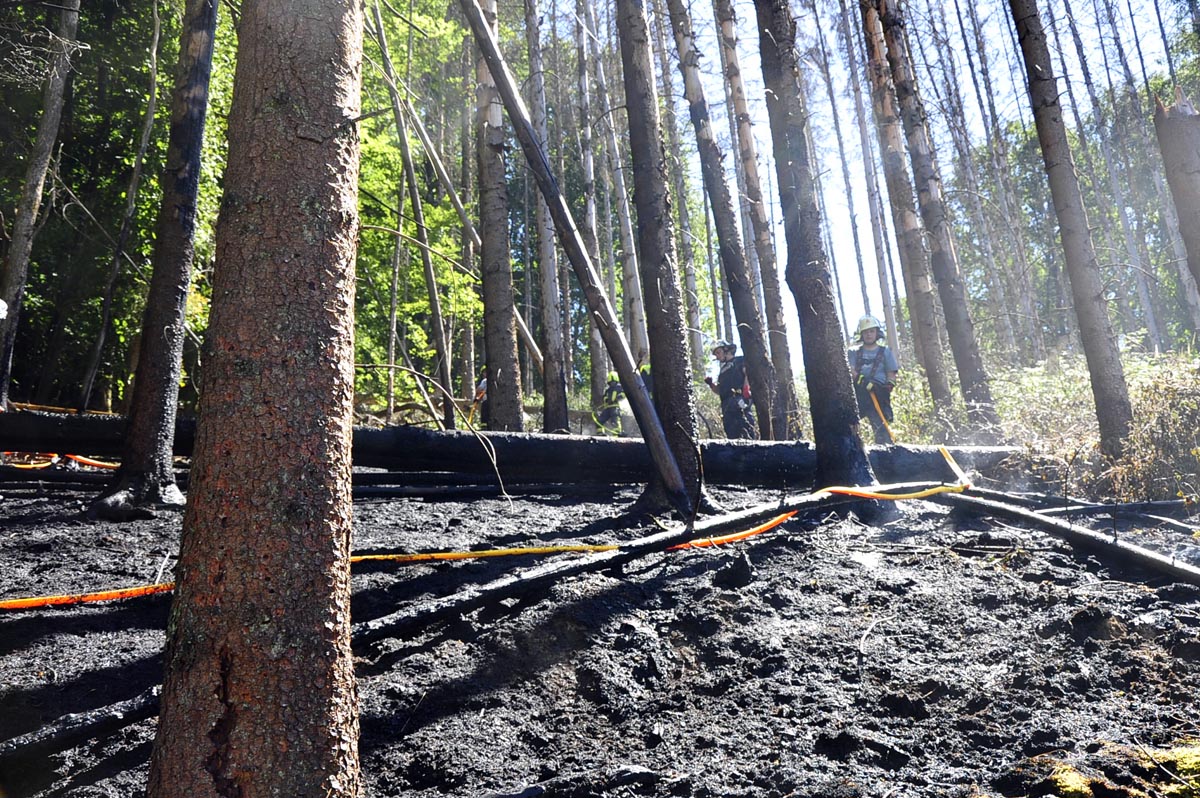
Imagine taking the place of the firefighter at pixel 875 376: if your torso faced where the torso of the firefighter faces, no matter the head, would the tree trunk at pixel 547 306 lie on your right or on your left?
on your right

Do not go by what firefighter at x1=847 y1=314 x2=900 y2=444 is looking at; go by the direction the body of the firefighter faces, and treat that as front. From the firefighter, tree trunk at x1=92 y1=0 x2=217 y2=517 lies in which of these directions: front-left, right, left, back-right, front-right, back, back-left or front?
front-right

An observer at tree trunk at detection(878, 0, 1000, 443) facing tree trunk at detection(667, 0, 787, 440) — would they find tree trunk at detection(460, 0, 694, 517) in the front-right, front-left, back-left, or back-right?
front-left

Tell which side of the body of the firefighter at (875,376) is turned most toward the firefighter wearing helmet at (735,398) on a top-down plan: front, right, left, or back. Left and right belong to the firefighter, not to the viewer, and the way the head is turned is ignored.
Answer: right

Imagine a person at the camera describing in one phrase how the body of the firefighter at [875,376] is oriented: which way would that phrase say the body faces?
toward the camera

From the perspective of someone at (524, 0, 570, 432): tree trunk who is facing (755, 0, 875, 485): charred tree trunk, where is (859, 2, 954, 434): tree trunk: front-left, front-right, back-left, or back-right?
front-left

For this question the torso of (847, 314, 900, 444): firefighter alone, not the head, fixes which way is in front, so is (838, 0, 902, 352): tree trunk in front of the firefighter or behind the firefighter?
behind

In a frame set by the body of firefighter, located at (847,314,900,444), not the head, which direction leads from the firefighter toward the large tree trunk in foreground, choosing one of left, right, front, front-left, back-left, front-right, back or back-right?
front

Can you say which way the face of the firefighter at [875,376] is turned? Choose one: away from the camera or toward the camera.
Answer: toward the camera
